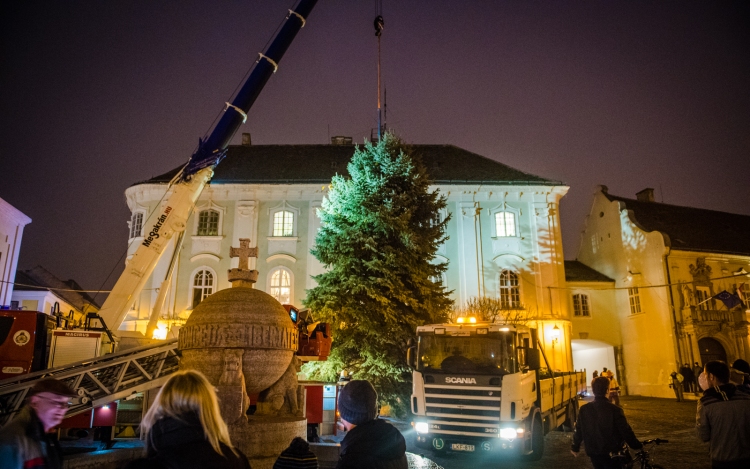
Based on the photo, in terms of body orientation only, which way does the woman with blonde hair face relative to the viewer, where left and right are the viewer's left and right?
facing away from the viewer

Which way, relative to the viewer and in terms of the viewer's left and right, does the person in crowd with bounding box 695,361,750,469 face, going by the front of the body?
facing away from the viewer and to the left of the viewer

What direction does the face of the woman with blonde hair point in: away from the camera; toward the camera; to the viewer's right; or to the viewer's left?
away from the camera

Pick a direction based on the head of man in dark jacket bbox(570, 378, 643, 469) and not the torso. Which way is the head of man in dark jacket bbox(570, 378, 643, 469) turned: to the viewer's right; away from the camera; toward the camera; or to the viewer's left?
away from the camera

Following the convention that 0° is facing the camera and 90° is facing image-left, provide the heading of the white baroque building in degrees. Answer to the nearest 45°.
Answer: approximately 0°

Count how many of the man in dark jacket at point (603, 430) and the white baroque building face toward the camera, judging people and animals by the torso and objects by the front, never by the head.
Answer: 1

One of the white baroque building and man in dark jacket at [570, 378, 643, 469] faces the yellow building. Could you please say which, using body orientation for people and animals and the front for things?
the man in dark jacket

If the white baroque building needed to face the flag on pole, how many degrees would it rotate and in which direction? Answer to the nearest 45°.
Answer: approximately 90° to its left

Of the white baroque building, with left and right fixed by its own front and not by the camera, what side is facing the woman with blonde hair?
front

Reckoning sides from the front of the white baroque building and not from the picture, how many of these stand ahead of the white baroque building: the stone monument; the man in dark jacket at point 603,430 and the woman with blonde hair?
3

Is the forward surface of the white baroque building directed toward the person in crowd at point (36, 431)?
yes

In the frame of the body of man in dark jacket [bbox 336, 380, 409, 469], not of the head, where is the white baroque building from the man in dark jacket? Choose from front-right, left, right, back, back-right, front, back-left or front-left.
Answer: front-right

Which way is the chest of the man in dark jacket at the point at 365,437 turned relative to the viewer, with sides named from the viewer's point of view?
facing away from the viewer and to the left of the viewer

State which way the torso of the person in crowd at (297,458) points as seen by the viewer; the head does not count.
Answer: away from the camera
